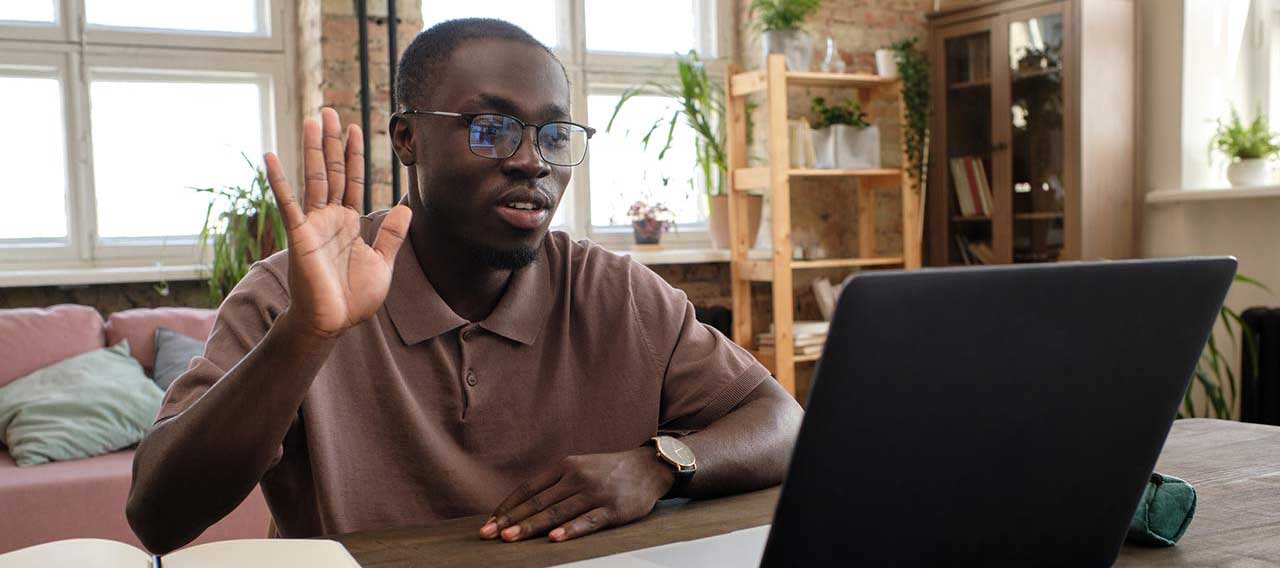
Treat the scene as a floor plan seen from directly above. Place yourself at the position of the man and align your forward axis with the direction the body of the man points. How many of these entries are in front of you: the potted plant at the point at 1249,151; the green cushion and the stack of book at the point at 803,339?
0

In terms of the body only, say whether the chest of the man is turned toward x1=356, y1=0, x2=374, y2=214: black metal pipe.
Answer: no

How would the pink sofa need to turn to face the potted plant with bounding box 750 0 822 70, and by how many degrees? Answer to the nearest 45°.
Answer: approximately 90° to its left

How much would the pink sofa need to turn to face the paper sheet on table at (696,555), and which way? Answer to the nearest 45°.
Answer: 0° — it already faces it

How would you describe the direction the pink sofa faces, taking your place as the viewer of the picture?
facing the viewer

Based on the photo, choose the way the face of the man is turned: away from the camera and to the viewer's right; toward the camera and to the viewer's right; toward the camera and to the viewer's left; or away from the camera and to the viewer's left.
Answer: toward the camera and to the viewer's right

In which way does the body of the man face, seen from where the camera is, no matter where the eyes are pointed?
toward the camera

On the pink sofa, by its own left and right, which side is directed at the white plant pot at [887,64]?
left

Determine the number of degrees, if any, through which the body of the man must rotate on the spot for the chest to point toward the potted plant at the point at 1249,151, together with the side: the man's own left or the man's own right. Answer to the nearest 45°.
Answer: approximately 135° to the man's own left

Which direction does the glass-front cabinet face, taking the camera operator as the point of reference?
facing the viewer and to the left of the viewer

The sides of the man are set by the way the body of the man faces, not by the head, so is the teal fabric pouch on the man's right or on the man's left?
on the man's left

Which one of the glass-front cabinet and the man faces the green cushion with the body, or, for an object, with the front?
the glass-front cabinet

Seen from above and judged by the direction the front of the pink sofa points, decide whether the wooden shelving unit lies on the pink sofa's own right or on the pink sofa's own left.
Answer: on the pink sofa's own left

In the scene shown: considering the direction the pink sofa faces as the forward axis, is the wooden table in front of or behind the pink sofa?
in front
